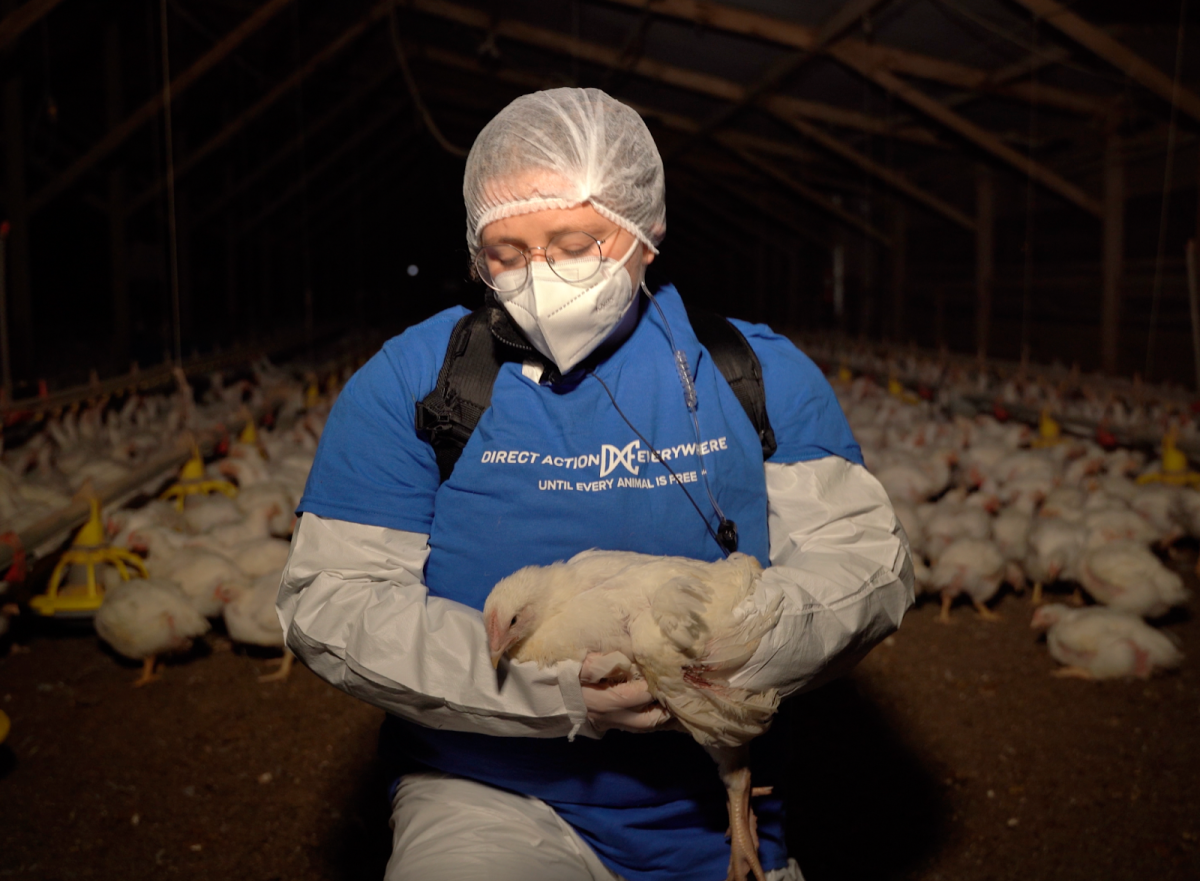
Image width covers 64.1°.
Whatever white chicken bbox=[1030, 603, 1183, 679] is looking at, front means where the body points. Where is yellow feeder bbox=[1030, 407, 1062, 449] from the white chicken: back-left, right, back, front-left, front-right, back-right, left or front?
right

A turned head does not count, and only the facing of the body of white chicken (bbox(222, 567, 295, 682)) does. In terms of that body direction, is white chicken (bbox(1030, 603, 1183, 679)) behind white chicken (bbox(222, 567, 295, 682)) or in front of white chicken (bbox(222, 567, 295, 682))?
behind

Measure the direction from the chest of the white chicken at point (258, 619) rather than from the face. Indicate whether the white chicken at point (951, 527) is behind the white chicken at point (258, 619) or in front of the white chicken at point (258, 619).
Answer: behind

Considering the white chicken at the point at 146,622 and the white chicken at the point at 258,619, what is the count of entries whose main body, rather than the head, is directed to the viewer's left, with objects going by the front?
2

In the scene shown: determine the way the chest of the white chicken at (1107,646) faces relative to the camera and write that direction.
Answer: to the viewer's left

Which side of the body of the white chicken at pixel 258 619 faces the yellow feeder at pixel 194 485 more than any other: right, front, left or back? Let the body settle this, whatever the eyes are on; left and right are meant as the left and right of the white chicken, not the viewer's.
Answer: right

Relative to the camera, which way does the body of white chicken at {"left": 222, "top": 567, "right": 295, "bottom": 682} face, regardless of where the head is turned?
to the viewer's left

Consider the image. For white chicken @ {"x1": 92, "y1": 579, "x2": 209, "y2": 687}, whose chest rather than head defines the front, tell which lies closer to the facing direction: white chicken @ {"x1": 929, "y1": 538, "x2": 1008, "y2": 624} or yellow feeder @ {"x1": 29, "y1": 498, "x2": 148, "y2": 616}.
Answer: the yellow feeder

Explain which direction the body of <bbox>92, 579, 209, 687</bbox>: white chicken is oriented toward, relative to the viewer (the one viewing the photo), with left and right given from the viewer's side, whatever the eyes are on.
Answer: facing to the left of the viewer

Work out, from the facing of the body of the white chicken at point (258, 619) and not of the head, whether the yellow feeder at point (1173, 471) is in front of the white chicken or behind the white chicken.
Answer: behind
